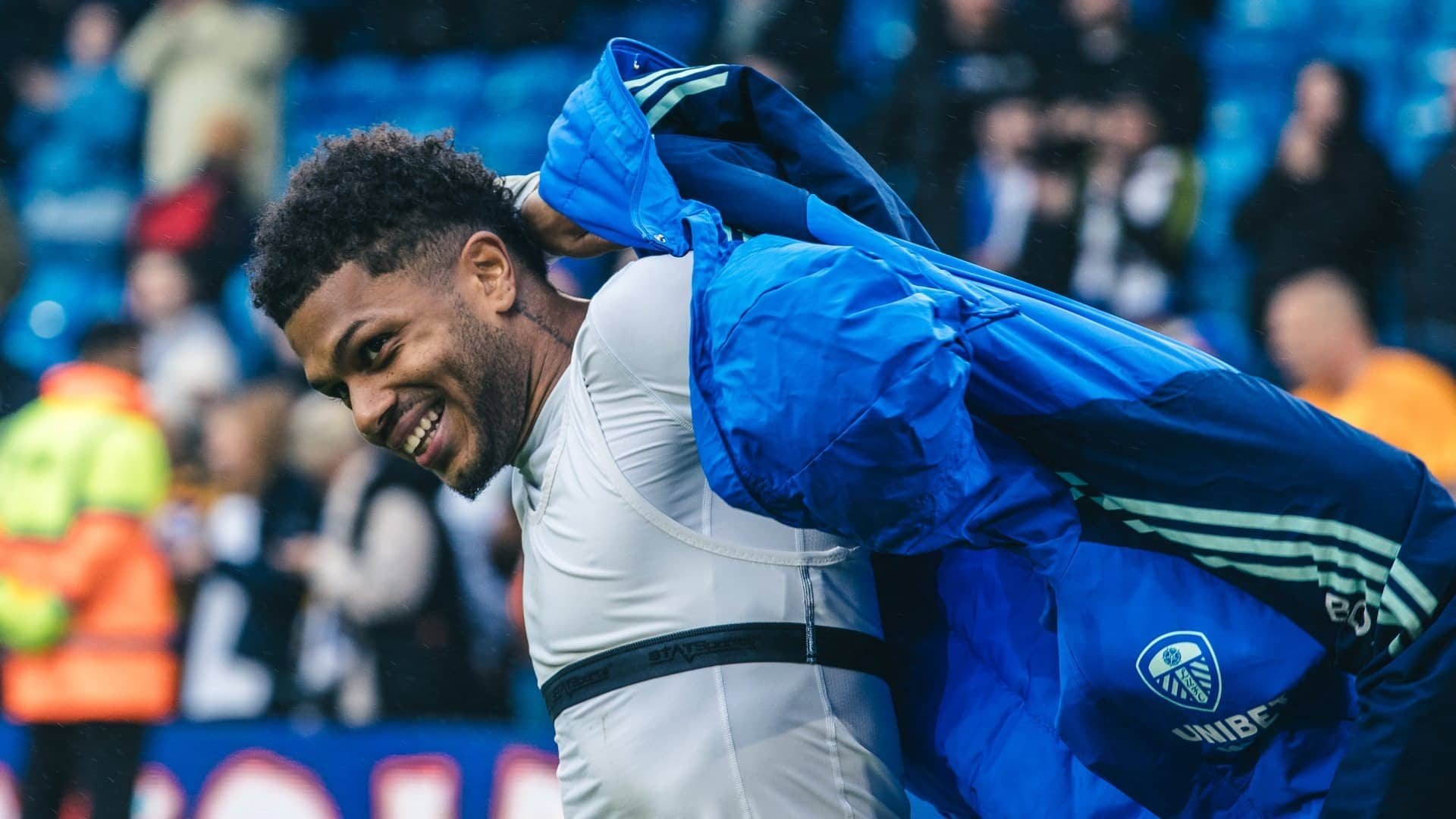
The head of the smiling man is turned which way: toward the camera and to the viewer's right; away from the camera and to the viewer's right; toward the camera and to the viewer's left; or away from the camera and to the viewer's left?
toward the camera and to the viewer's left

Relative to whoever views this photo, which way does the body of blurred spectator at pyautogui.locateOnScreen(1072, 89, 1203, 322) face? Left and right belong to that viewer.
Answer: facing the viewer and to the left of the viewer

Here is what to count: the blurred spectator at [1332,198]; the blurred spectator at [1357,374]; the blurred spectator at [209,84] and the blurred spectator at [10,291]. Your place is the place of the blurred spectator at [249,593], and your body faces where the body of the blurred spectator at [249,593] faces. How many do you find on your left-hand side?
2

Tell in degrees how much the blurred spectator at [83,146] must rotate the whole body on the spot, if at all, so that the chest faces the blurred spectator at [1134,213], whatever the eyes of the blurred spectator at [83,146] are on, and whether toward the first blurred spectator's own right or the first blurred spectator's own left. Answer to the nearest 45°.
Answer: approximately 45° to the first blurred spectator's own left

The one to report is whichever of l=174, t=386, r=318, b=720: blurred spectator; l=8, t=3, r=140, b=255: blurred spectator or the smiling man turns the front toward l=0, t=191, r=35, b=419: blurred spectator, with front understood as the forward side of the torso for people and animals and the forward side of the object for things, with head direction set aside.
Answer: l=8, t=3, r=140, b=255: blurred spectator

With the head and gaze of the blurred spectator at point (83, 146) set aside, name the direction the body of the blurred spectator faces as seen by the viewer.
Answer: toward the camera

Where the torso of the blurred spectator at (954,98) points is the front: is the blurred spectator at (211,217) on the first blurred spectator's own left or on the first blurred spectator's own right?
on the first blurred spectator's own right

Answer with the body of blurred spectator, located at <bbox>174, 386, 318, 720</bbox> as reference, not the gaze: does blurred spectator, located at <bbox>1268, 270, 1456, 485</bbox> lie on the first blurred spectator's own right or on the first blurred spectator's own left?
on the first blurred spectator's own left

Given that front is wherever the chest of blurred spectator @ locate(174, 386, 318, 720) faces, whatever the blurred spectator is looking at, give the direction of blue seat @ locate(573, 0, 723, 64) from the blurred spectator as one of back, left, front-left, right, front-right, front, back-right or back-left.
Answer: back

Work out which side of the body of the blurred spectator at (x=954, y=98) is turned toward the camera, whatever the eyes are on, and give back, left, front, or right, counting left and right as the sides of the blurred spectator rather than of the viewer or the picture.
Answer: front

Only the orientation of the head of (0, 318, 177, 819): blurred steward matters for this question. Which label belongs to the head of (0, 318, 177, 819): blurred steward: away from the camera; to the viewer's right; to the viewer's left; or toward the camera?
away from the camera

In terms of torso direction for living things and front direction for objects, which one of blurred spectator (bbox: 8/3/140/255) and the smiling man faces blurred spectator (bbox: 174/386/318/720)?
blurred spectator (bbox: 8/3/140/255)

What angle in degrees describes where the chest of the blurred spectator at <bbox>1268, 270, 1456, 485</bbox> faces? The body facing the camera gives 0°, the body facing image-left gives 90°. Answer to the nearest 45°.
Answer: approximately 45°

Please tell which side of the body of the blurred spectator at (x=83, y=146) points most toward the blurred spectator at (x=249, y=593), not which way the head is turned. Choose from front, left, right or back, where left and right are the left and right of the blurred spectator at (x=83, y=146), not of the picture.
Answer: front

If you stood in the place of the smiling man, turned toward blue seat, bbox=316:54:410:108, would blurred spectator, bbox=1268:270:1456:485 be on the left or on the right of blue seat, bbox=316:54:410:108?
right
